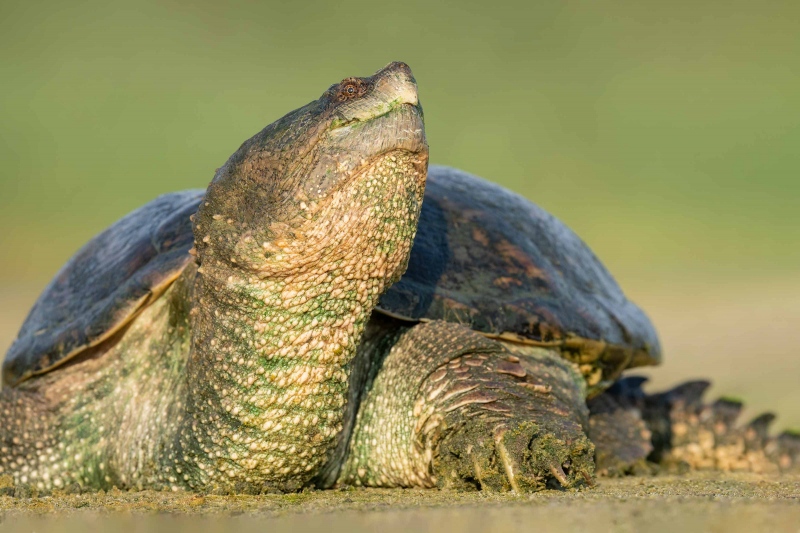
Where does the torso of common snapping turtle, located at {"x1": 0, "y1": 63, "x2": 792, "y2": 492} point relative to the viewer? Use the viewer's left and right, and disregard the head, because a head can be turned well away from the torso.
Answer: facing the viewer
